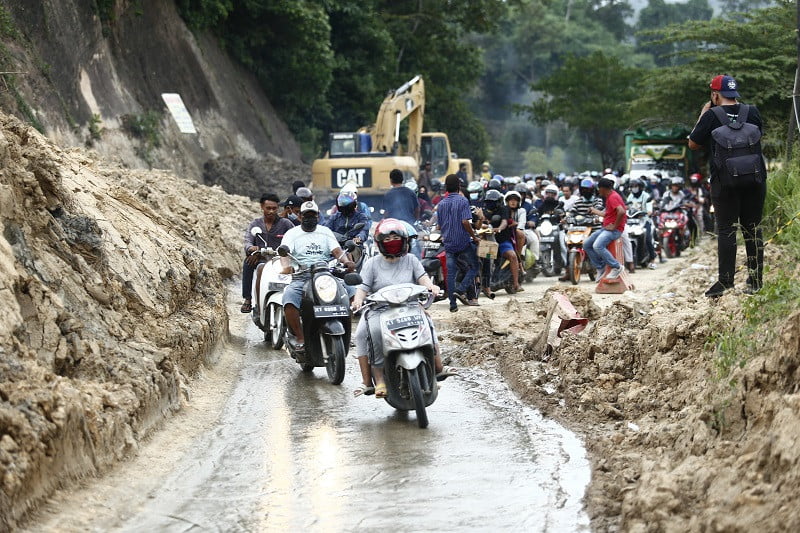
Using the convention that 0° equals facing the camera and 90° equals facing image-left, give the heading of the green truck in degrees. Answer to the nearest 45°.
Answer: approximately 0°

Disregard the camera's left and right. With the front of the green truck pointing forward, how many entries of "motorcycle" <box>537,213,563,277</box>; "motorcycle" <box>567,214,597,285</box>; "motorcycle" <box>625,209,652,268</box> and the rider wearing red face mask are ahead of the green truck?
4

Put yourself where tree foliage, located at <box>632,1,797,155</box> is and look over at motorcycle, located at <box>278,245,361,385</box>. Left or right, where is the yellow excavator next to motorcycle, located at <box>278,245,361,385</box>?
right

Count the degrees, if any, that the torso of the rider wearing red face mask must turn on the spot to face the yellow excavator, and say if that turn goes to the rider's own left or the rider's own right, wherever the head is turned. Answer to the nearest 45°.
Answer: approximately 180°

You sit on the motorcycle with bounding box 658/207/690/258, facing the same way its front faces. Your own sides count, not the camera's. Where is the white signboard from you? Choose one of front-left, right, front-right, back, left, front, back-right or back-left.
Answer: right

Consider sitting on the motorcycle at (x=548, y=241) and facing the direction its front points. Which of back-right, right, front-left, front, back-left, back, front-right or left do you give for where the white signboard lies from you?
back-right

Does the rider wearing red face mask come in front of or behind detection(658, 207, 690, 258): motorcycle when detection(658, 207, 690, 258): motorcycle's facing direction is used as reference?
in front

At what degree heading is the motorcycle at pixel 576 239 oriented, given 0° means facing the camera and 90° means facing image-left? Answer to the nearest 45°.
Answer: approximately 0°

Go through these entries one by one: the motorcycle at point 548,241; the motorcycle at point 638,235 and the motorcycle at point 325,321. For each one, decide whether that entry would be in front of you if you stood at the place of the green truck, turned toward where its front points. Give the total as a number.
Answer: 3

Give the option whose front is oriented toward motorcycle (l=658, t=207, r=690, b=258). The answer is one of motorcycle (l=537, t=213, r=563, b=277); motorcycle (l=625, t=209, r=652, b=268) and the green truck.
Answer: the green truck
